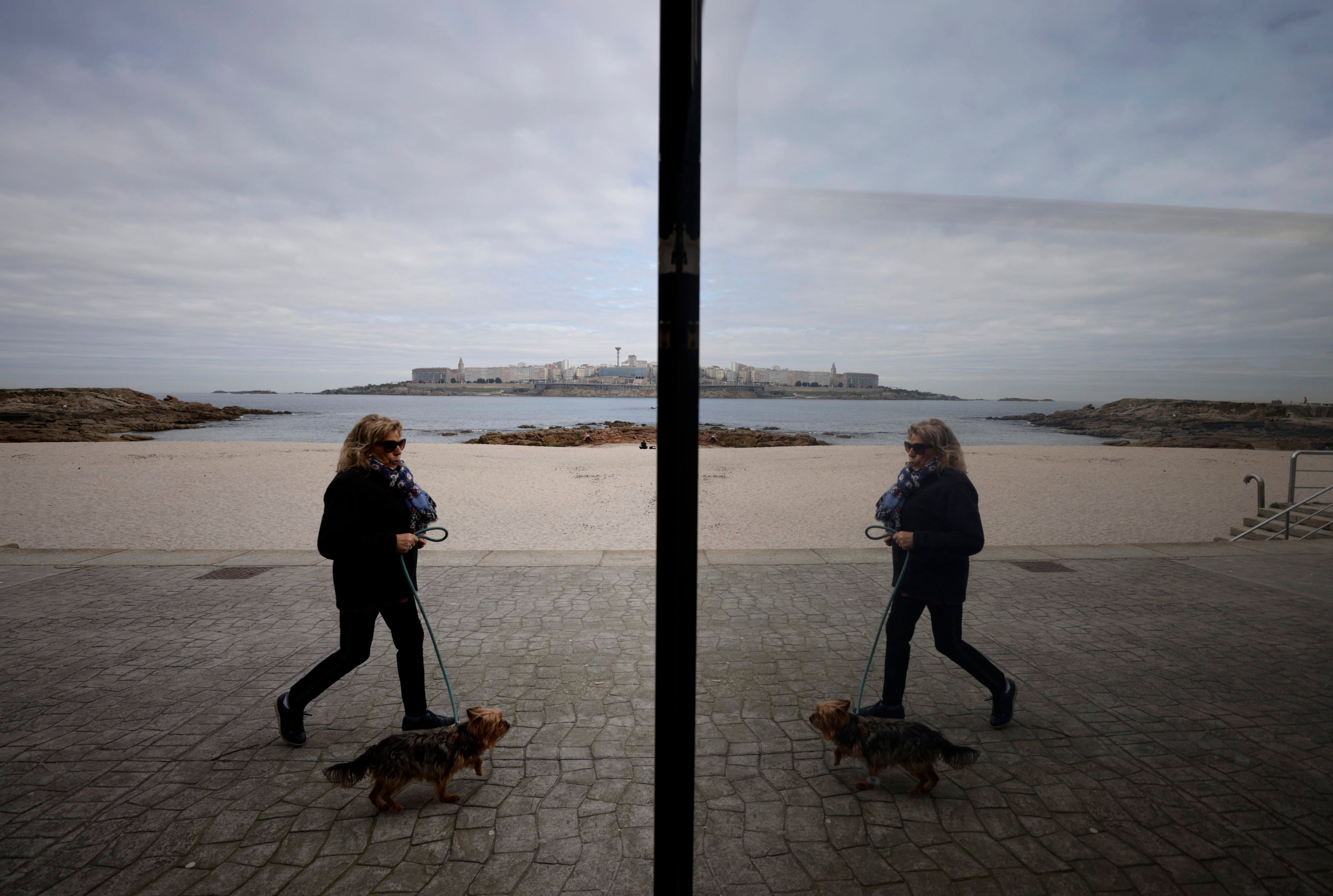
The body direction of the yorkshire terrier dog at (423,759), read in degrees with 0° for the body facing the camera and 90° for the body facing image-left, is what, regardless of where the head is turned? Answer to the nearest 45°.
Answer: approximately 270°

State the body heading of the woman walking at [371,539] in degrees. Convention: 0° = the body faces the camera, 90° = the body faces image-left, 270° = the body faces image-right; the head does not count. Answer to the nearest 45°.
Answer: approximately 270°

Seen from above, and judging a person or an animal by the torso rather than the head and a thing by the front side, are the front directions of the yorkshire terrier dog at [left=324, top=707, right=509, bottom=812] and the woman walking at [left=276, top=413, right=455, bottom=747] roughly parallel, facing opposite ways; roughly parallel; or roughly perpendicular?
roughly parallel

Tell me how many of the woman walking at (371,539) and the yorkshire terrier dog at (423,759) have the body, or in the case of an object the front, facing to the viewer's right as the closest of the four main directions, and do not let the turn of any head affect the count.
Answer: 2

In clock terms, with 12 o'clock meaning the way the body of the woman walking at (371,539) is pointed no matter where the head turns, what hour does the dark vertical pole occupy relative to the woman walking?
The dark vertical pole is roughly at 2 o'clock from the woman walking.

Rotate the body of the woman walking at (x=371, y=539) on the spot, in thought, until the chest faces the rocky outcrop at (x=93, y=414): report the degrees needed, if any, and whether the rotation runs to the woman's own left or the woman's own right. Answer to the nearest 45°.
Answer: approximately 90° to the woman's own left

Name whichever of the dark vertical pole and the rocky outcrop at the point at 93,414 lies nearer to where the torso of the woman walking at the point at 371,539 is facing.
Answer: the dark vertical pole
